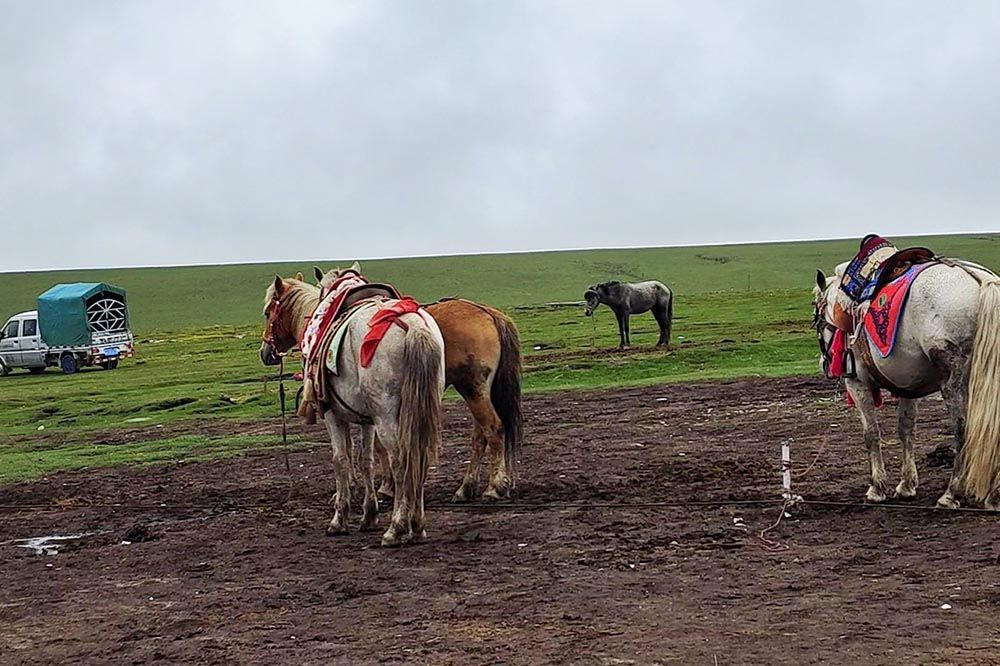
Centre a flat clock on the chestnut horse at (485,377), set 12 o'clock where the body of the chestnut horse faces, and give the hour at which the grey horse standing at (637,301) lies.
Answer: The grey horse standing is roughly at 2 o'clock from the chestnut horse.

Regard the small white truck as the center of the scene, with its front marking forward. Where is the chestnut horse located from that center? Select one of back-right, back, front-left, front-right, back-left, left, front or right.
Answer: back-left

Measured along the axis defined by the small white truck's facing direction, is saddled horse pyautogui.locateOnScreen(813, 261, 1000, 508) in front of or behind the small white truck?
behind

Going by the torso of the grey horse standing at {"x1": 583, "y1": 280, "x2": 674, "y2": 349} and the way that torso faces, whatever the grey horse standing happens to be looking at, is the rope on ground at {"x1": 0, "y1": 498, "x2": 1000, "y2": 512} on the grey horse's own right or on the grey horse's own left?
on the grey horse's own left

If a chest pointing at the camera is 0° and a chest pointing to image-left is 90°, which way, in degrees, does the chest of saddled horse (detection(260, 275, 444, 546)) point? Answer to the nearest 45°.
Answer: approximately 135°

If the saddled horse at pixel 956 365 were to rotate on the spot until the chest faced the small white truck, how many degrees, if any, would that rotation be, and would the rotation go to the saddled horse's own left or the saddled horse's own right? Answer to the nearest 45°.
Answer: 0° — it already faces it

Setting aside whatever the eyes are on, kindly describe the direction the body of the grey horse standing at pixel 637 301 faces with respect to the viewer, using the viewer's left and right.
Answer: facing to the left of the viewer

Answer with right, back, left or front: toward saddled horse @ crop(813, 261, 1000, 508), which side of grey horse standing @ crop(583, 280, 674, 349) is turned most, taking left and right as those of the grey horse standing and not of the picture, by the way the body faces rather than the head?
left
